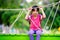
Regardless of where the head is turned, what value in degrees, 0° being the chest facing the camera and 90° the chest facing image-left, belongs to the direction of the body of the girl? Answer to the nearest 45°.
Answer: approximately 0°
